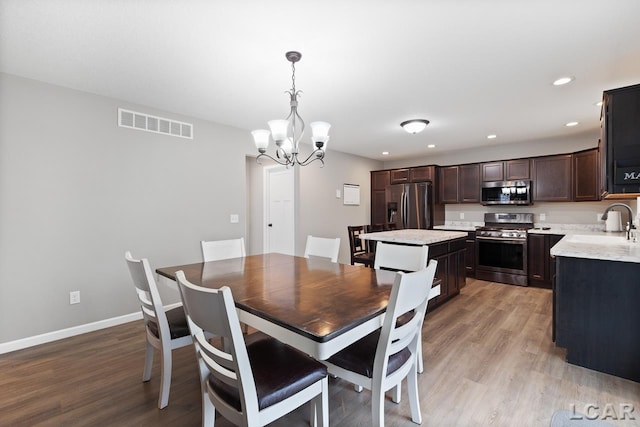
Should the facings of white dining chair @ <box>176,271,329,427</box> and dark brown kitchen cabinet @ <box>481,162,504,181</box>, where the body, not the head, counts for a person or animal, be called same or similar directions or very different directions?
very different directions

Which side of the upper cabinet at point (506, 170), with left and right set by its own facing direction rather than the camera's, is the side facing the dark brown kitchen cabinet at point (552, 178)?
left

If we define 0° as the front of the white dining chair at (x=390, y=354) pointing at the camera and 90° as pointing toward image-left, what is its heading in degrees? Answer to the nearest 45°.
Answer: approximately 135°

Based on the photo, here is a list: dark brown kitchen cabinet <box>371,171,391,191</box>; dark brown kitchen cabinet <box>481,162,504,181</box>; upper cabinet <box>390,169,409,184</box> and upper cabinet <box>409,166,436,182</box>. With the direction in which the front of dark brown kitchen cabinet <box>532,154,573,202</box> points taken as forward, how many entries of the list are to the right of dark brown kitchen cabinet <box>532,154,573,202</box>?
4

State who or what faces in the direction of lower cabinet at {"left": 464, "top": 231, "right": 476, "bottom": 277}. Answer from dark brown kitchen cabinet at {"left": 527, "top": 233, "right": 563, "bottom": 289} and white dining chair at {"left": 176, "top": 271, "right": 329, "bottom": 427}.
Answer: the white dining chair

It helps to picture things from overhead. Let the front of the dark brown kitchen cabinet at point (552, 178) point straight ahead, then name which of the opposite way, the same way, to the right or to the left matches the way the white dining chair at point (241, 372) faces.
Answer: the opposite way
